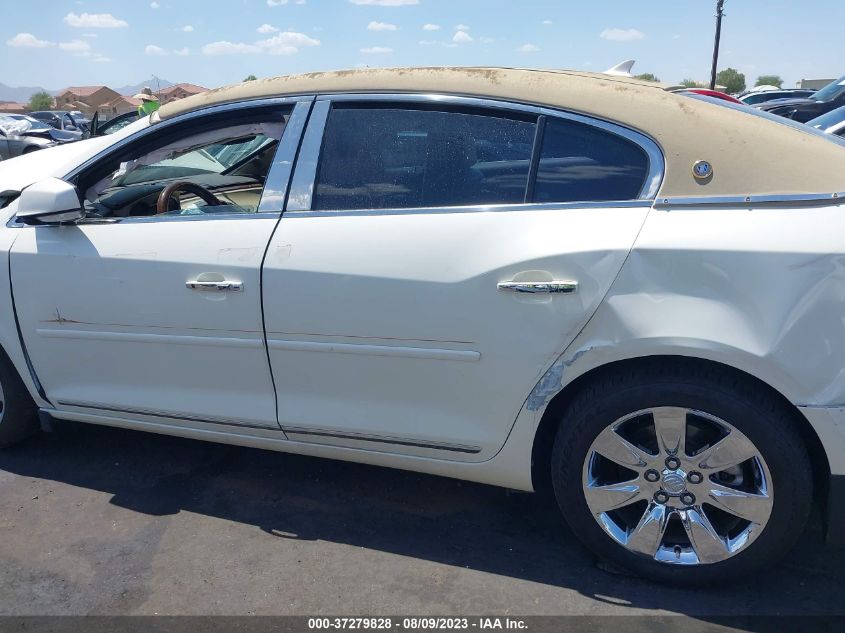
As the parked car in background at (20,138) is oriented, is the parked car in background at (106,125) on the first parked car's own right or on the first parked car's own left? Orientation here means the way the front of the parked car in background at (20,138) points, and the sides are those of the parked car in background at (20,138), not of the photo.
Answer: on the first parked car's own left

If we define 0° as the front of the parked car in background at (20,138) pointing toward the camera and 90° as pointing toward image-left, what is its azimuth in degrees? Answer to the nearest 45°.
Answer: approximately 270°
